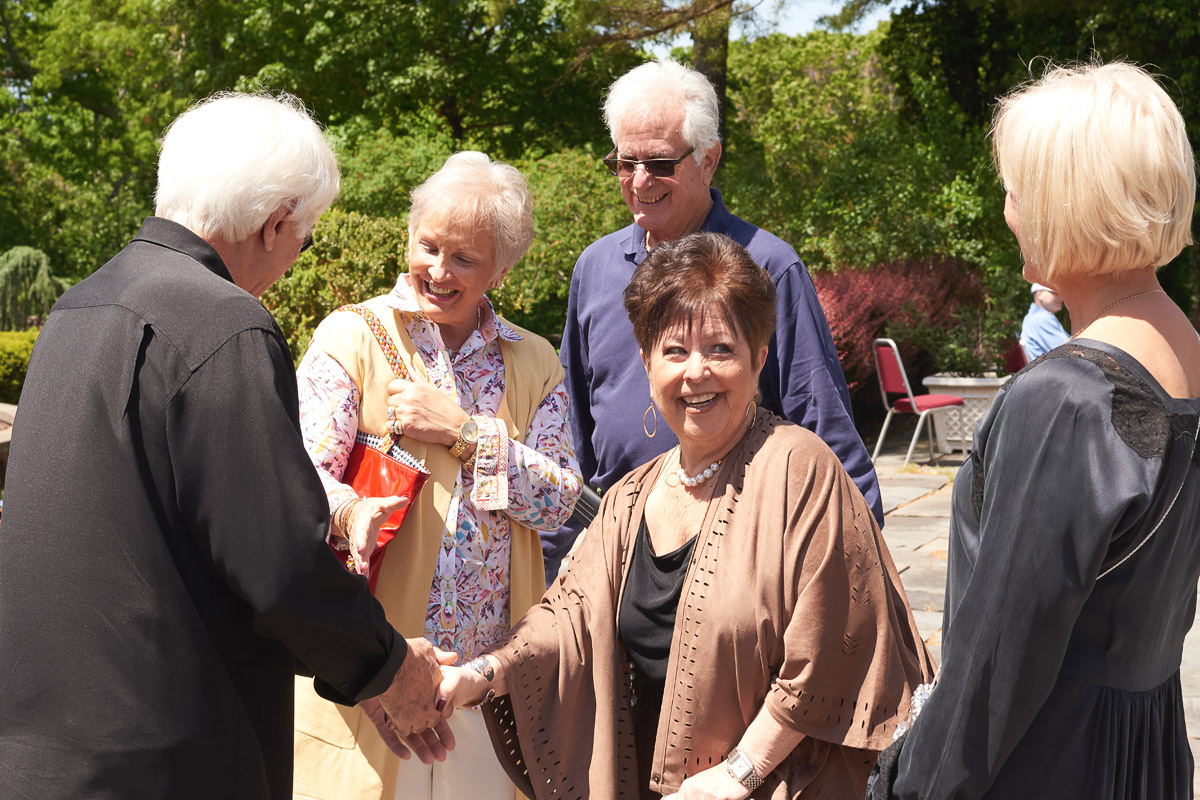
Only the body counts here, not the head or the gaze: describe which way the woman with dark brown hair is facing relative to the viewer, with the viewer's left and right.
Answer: facing the viewer and to the left of the viewer

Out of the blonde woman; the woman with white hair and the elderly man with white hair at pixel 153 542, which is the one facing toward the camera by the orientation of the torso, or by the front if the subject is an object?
the woman with white hair

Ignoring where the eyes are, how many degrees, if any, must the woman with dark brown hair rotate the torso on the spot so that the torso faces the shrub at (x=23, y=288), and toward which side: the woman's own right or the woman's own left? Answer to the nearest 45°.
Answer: approximately 90° to the woman's own right

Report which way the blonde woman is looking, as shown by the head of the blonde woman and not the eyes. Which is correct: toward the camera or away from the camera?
away from the camera

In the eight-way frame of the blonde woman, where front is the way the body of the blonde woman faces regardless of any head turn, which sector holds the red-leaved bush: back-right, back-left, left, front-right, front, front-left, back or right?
front-right

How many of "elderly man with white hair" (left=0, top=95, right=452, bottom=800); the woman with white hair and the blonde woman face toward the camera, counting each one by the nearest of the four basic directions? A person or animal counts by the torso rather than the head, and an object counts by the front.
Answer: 1

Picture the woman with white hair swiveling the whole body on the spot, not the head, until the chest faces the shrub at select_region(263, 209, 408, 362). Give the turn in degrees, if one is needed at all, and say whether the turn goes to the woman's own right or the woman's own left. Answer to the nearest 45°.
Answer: approximately 180°

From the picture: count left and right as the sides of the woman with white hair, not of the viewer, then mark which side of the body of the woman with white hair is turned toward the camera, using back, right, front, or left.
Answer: front

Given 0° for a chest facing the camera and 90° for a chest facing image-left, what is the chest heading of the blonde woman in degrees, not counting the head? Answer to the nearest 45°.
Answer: approximately 135°

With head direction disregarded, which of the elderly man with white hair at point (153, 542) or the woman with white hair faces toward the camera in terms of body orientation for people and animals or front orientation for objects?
the woman with white hair

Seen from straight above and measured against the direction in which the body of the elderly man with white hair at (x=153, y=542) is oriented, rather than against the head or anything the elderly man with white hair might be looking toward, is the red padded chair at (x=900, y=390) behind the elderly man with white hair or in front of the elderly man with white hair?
in front

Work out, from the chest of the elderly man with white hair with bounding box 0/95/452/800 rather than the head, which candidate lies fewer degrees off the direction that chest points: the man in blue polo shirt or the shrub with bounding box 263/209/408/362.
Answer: the man in blue polo shirt

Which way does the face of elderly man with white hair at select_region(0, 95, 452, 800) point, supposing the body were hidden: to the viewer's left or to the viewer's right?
to the viewer's right

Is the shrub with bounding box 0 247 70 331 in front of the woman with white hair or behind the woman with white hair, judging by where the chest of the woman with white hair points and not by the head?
behind

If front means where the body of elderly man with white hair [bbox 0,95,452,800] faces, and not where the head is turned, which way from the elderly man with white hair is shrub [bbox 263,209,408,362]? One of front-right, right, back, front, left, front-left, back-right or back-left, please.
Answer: front-left

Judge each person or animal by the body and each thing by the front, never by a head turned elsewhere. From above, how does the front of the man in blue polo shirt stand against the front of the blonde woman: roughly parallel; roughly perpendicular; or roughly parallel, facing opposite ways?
roughly perpendicular
